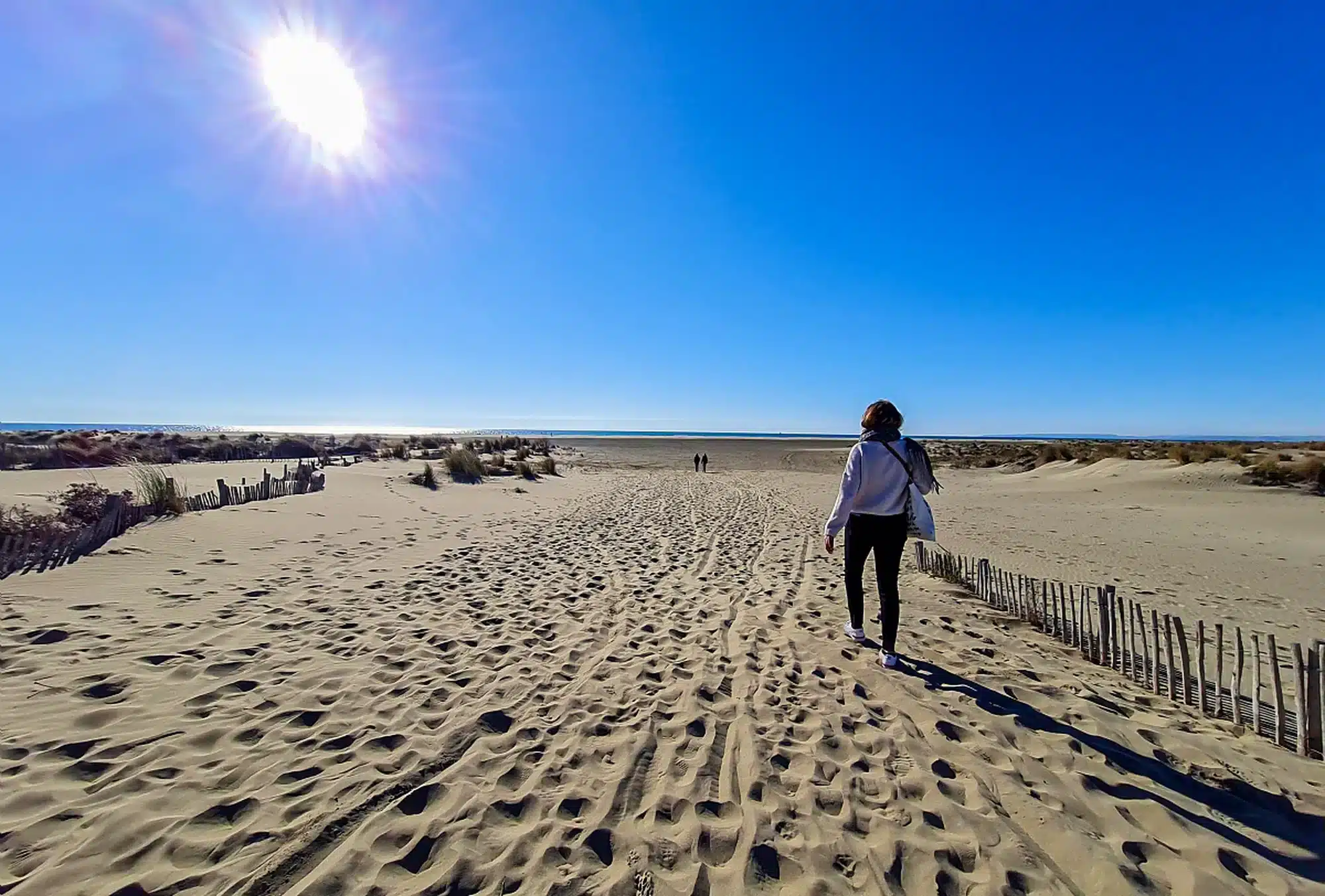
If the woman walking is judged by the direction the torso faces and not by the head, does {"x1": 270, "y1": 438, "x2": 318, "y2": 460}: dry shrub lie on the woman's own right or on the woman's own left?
on the woman's own left

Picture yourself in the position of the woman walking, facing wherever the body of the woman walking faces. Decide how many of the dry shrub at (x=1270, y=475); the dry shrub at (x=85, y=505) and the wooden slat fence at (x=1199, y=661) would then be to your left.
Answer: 1

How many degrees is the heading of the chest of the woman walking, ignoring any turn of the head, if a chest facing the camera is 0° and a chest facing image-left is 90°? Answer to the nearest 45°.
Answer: approximately 180°

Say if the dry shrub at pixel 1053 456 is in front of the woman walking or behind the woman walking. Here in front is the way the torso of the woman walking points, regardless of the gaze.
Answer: in front

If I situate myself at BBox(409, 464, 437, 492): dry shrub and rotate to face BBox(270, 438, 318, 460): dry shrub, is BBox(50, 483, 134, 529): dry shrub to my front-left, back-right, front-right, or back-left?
back-left

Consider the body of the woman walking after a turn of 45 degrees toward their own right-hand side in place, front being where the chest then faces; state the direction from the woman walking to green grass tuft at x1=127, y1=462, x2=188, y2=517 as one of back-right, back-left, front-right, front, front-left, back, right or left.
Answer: back-left

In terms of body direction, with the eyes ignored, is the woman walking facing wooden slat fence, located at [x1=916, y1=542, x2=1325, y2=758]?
no

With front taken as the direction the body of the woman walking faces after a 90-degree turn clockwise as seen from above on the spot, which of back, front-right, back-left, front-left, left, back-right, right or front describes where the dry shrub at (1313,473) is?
front-left

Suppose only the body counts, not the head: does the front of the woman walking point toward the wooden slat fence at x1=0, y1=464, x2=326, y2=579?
no

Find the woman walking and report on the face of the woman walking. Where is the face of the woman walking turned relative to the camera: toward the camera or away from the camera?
away from the camera

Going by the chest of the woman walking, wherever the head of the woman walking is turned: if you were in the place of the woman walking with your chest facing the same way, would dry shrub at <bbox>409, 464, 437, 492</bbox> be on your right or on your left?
on your left

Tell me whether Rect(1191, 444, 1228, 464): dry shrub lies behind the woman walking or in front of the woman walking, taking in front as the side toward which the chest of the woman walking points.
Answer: in front
